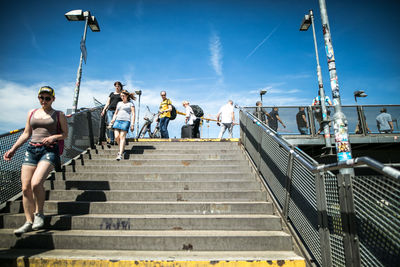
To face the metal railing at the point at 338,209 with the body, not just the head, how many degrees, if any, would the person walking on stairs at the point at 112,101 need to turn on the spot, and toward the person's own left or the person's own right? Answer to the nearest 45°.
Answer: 0° — they already face it

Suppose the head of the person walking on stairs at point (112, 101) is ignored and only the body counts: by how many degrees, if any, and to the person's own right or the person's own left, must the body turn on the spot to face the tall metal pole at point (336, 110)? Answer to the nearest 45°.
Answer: approximately 45° to the person's own left

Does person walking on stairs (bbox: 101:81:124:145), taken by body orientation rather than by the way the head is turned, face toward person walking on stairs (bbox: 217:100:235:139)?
no

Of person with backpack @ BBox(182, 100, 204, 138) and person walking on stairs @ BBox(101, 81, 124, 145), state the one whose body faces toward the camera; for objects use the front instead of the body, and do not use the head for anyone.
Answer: the person walking on stairs

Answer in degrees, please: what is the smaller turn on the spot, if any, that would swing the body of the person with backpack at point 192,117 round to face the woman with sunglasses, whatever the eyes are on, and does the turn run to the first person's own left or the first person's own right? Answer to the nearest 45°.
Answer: approximately 90° to the first person's own left

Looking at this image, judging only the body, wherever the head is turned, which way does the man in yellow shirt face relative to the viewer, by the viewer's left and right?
facing the viewer and to the left of the viewer

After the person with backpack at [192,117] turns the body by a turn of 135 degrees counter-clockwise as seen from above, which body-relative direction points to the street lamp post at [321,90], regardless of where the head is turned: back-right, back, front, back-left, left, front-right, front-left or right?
front-left

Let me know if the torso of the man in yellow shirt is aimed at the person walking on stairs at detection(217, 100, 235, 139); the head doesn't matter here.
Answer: no

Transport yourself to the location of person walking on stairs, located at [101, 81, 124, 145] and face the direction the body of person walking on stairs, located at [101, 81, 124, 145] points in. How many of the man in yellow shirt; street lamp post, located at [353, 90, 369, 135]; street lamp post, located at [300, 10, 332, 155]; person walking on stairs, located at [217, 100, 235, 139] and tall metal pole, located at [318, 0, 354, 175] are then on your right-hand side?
0

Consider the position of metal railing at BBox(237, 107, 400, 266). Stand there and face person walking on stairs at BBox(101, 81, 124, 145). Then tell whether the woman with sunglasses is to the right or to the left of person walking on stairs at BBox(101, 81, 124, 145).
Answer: left

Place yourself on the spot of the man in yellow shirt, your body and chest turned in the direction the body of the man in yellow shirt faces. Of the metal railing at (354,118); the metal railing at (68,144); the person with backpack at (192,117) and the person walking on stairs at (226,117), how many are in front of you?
1

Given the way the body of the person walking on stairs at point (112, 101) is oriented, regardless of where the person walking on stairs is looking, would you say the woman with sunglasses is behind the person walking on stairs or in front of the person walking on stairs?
in front

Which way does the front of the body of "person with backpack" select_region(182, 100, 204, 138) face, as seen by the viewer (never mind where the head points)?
to the viewer's left

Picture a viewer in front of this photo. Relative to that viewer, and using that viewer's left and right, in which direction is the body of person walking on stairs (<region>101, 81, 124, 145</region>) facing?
facing the viewer

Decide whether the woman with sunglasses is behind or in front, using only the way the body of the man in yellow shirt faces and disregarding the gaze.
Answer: in front

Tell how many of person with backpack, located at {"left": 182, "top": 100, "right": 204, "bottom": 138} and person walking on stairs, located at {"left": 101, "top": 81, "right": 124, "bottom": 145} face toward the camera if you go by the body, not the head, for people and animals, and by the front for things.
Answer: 1
